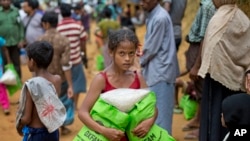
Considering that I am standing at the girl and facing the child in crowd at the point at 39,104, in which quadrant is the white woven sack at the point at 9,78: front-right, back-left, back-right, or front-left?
front-right

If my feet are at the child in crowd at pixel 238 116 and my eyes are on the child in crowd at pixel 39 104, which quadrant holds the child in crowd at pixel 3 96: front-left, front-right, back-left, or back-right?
front-right

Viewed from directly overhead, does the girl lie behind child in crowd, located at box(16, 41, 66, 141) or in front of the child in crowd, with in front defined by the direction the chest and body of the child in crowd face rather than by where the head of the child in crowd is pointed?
behind

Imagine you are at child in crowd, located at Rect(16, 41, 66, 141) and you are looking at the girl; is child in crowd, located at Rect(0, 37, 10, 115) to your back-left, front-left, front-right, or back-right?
back-left

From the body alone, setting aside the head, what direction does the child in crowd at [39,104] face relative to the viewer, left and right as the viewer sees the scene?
facing away from the viewer and to the left of the viewer
